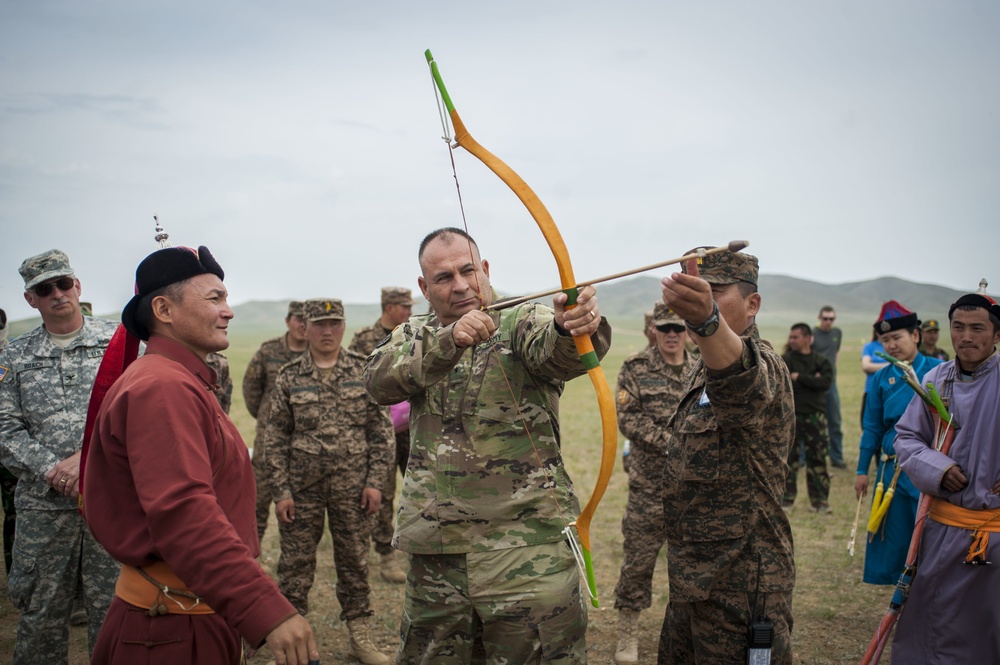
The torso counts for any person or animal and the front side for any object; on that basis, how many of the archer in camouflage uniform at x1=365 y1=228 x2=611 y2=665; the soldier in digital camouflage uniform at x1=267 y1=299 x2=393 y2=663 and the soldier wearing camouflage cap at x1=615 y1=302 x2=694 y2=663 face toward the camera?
3

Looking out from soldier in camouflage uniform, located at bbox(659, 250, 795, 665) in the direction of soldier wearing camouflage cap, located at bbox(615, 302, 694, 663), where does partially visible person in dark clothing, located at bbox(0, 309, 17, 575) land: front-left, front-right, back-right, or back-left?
front-left

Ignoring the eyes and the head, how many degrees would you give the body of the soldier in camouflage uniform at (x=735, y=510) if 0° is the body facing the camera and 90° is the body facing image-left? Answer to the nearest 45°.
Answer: approximately 45°

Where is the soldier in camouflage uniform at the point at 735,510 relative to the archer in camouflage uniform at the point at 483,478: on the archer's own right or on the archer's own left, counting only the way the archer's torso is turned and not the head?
on the archer's own left

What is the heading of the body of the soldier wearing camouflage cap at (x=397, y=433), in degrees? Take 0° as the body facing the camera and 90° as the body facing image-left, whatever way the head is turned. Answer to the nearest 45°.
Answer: approximately 315°

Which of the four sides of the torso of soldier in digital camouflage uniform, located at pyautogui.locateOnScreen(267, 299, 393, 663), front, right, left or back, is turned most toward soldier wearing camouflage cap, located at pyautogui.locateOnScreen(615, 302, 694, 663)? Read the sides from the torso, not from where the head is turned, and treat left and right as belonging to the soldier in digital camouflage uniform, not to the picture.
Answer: left

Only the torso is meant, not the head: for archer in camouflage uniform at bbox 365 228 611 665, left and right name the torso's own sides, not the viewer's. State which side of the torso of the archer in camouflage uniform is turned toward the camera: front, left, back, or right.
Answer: front

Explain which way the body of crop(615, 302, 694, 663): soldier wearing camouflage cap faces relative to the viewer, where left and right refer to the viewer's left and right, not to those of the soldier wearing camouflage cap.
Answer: facing the viewer

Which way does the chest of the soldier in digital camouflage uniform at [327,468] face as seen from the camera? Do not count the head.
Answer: toward the camera

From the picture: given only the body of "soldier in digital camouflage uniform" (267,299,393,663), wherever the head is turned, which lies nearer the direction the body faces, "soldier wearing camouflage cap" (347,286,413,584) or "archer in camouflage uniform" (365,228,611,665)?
the archer in camouflage uniform

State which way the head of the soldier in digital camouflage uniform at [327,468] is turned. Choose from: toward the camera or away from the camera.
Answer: toward the camera

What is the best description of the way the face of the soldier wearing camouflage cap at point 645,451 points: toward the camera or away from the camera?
toward the camera
